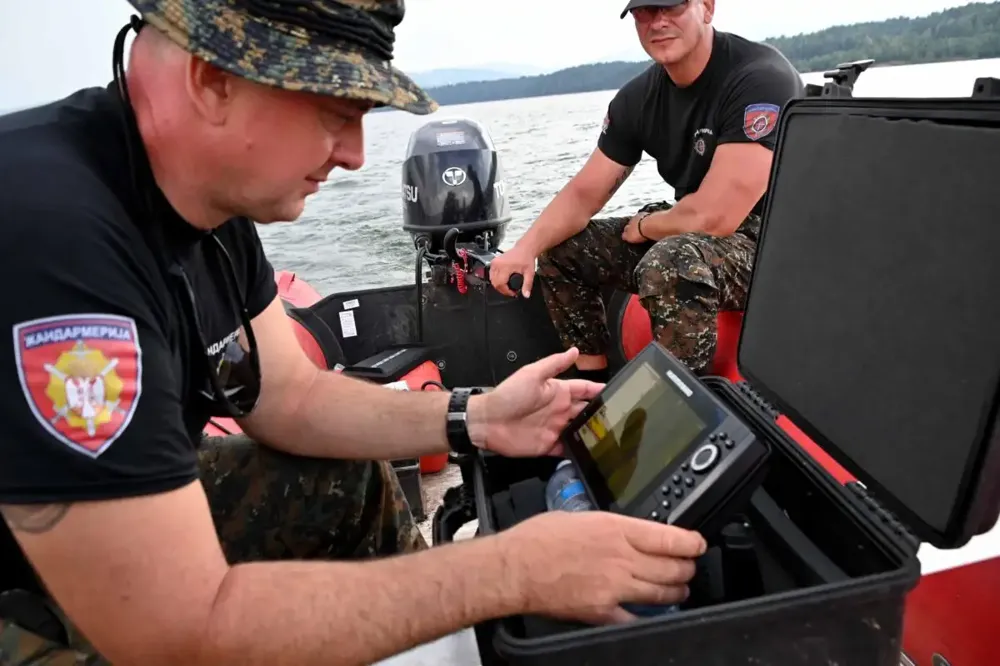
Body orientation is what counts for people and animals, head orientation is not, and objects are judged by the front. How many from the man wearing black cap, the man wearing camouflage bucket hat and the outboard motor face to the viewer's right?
1

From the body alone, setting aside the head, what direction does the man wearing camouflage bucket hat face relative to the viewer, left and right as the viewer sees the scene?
facing to the right of the viewer

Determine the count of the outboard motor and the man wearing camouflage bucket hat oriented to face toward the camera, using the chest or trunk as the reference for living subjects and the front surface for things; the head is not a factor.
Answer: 1

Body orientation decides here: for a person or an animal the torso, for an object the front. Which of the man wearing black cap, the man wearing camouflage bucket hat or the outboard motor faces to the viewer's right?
the man wearing camouflage bucket hat

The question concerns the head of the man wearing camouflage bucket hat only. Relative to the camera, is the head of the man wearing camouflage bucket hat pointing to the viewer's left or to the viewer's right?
to the viewer's right

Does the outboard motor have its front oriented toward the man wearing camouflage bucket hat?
yes

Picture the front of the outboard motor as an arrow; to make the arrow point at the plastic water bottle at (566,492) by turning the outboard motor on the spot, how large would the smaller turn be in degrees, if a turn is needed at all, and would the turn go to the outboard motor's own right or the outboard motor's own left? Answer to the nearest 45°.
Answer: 0° — it already faces it

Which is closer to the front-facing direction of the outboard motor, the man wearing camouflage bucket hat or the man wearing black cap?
the man wearing camouflage bucket hat

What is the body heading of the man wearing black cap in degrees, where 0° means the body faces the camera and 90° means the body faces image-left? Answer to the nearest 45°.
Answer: approximately 45°

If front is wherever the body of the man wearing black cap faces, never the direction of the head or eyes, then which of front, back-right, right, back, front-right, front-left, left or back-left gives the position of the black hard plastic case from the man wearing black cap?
front-left

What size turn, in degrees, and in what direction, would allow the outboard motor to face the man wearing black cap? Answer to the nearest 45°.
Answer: approximately 45° to its left

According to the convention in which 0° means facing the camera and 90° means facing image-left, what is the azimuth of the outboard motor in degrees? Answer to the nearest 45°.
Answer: approximately 0°
